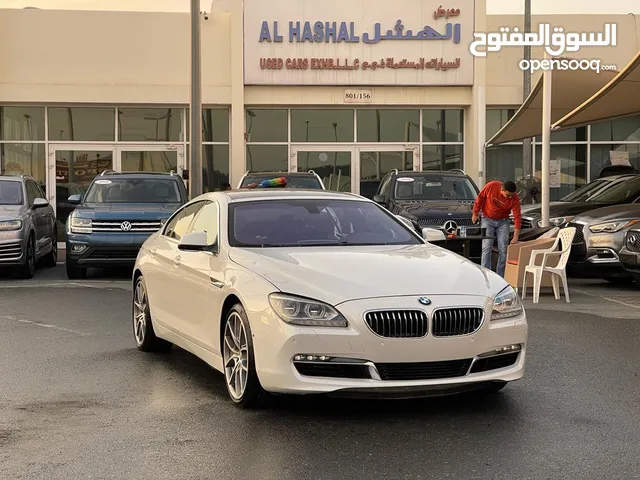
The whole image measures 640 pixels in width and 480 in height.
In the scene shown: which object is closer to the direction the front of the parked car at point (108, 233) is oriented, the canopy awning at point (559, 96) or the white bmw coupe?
the white bmw coupe

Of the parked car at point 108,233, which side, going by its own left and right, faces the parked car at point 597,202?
left

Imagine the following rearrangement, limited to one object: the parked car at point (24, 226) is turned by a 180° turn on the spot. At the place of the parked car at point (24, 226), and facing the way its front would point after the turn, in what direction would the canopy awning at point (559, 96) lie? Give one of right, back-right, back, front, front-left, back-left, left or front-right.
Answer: front-right

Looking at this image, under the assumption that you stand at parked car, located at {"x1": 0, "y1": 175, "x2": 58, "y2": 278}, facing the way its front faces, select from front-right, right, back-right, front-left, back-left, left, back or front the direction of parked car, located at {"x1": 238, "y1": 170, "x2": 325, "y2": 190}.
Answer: back-left

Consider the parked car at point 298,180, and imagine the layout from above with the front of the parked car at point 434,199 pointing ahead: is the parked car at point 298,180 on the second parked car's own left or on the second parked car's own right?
on the second parked car's own right

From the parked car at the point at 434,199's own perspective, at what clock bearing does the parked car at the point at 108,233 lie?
the parked car at the point at 108,233 is roughly at 2 o'clock from the parked car at the point at 434,199.

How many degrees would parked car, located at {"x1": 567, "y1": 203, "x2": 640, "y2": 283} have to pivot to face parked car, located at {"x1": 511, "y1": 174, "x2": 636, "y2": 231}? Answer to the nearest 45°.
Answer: approximately 135° to its right
